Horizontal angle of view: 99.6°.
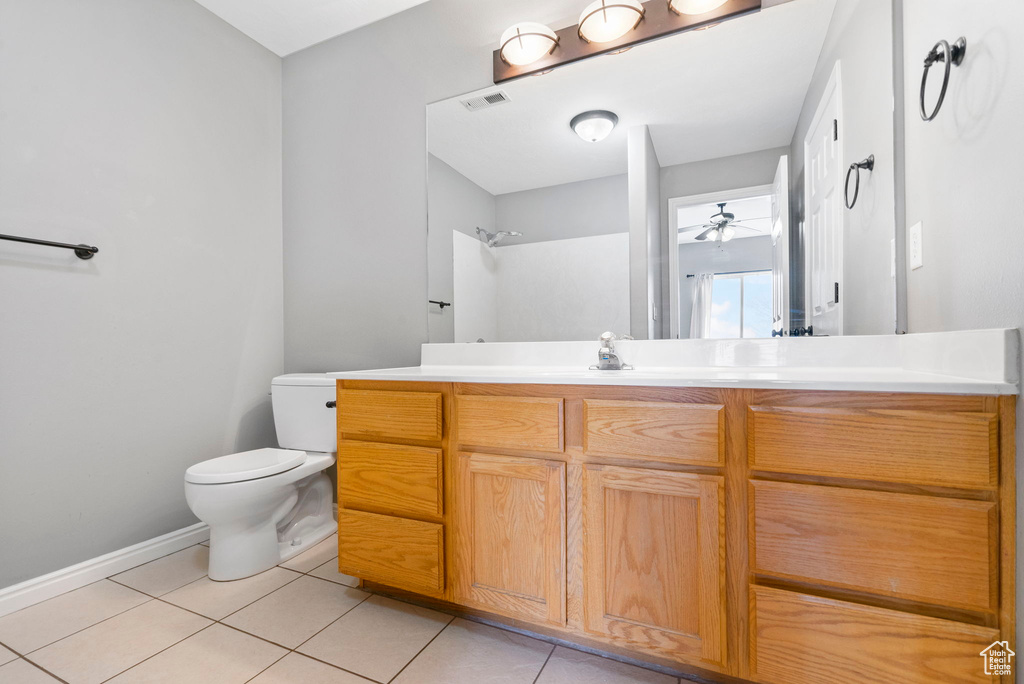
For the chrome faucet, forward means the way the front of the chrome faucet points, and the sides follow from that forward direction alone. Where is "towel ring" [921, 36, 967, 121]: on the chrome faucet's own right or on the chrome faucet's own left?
on the chrome faucet's own left

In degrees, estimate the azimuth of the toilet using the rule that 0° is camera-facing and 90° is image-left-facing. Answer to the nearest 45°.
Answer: approximately 45°

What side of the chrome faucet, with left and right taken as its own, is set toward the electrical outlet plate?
left

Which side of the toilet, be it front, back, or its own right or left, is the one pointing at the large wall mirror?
left

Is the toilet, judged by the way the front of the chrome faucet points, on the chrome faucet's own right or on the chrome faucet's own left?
on the chrome faucet's own right

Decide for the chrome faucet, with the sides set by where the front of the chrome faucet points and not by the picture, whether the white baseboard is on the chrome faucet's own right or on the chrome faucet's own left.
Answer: on the chrome faucet's own right
